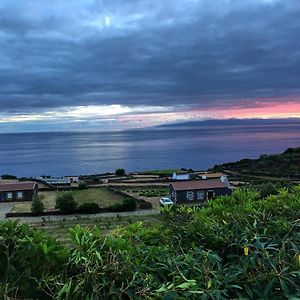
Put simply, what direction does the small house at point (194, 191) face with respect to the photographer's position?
facing the viewer

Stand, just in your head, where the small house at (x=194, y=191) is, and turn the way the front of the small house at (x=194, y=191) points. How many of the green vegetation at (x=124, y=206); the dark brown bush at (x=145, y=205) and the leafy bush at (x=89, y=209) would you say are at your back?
0

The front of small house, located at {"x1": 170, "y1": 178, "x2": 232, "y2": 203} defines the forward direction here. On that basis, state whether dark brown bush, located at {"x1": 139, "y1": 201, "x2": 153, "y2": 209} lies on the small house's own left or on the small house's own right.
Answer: on the small house's own right

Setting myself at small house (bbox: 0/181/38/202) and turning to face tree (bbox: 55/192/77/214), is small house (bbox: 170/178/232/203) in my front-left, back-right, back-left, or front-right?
front-left

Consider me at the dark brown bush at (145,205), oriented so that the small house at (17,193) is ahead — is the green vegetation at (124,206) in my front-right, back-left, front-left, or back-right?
front-left

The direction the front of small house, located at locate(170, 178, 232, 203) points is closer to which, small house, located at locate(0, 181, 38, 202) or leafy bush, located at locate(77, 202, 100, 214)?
the leafy bush

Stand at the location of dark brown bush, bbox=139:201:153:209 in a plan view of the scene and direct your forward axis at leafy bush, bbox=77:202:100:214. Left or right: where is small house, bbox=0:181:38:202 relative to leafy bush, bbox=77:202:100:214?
right

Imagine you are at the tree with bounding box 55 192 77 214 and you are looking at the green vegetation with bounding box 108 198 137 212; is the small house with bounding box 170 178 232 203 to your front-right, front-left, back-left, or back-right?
front-left

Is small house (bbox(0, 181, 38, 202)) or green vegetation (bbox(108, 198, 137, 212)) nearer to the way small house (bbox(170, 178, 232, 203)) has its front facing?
the green vegetation

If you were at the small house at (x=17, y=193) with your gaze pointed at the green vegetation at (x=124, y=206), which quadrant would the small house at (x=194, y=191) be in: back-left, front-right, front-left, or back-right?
front-left

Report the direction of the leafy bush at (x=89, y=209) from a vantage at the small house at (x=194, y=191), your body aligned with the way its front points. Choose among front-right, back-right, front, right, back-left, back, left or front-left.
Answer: front-right

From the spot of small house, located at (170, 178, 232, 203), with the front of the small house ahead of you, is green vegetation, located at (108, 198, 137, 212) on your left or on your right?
on your right

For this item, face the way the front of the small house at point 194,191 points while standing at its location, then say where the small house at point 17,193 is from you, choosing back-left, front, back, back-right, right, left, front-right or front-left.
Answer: right

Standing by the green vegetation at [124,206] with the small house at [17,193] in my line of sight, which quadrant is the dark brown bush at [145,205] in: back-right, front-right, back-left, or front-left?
back-right

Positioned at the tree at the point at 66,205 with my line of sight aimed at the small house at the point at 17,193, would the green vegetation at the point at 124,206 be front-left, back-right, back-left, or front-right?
back-right
